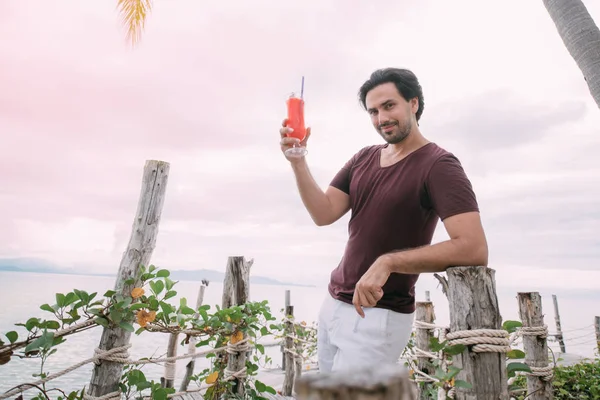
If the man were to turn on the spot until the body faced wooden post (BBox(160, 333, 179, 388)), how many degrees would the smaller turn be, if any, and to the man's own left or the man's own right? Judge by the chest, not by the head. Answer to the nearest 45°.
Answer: approximately 90° to the man's own right

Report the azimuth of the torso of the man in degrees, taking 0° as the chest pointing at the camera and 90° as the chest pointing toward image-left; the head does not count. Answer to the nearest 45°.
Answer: approximately 45°

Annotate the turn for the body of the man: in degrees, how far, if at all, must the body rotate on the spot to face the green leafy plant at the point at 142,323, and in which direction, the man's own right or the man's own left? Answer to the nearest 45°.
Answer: approximately 45° to the man's own right

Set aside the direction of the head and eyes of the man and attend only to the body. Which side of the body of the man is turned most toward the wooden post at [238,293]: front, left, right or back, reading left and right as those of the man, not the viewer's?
right
